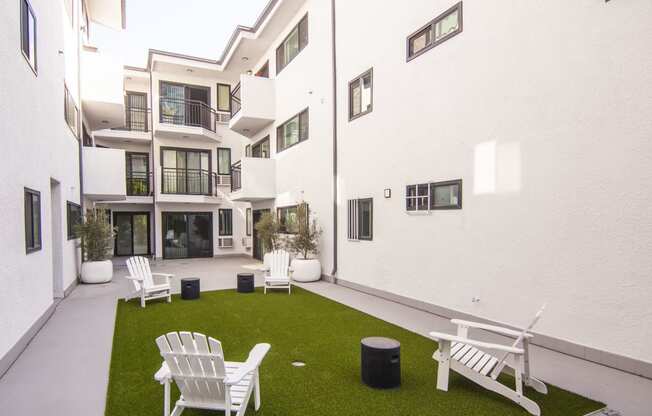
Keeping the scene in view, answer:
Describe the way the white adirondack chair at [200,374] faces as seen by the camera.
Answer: facing away from the viewer and to the right of the viewer

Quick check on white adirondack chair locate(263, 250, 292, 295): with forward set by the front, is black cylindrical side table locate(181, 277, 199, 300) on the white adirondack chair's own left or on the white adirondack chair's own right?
on the white adirondack chair's own right

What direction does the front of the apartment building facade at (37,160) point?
to the viewer's right

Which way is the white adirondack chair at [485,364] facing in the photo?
to the viewer's left

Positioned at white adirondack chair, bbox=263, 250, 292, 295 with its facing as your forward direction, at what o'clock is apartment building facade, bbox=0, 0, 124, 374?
The apartment building facade is roughly at 2 o'clock from the white adirondack chair.

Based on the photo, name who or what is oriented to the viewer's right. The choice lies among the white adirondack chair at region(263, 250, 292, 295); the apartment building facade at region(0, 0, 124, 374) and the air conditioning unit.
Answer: the apartment building facade
